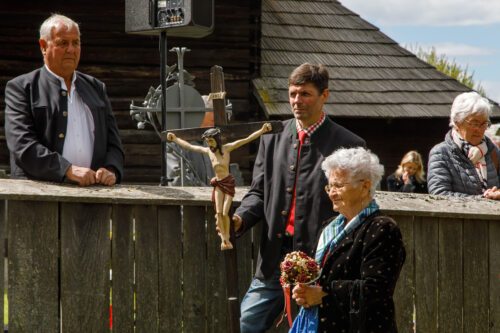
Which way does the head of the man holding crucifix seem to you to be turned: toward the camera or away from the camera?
toward the camera

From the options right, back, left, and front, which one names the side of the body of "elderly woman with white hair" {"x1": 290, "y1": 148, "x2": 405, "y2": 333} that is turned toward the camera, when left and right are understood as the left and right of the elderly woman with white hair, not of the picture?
left

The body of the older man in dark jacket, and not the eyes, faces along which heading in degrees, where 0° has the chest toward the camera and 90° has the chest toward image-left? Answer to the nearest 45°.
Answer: approximately 315°

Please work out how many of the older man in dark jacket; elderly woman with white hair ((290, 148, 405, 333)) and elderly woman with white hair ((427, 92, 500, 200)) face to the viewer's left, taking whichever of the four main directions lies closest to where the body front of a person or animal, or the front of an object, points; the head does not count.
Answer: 1

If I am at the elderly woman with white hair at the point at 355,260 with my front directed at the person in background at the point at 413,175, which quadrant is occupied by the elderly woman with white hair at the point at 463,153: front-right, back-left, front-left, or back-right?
front-right

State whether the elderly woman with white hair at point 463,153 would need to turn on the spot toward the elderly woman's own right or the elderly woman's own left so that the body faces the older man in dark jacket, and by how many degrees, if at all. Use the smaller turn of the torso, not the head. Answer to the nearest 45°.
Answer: approximately 90° to the elderly woman's own right

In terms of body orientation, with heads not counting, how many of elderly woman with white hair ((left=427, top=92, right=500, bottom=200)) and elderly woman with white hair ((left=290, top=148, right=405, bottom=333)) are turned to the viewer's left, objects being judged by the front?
1

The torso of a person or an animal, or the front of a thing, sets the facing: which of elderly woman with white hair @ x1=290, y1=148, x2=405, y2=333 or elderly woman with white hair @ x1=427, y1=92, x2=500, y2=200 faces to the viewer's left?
elderly woman with white hair @ x1=290, y1=148, x2=405, y2=333

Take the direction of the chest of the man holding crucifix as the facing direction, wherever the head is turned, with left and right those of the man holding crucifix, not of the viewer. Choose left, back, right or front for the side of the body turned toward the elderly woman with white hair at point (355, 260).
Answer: left

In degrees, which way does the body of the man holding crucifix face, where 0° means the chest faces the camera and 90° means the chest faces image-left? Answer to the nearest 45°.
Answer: approximately 45°

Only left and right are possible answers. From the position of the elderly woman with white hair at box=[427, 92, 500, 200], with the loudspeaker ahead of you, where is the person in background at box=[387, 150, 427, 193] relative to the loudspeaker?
right

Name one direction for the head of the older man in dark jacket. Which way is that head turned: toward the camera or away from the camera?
toward the camera
